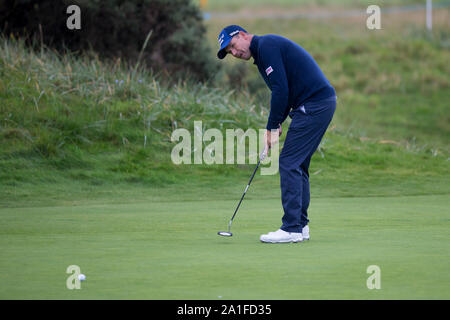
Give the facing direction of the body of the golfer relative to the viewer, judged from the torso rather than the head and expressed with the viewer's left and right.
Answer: facing to the left of the viewer

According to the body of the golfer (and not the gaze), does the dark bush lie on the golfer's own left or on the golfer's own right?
on the golfer's own right
